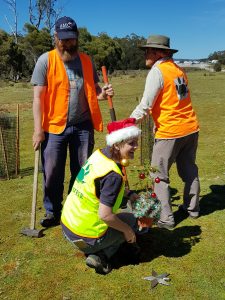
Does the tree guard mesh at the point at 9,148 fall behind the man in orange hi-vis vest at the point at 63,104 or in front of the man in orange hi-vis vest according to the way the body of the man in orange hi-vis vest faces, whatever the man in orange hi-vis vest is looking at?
behind

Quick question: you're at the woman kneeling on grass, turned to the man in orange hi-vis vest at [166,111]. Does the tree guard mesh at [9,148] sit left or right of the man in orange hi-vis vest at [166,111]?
left

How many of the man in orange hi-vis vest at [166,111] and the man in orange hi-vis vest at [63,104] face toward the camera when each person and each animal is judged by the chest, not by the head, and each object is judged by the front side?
1

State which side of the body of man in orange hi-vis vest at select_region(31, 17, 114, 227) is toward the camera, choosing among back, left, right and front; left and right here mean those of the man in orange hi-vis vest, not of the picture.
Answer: front

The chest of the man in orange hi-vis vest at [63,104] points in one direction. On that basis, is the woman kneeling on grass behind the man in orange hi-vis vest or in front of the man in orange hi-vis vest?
in front

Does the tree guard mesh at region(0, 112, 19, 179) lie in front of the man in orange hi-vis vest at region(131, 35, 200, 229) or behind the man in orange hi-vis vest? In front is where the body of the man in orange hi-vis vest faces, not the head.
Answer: in front

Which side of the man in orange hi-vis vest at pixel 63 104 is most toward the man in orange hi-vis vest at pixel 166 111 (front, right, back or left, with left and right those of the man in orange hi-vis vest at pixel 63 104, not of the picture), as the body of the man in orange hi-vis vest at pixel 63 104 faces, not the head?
left

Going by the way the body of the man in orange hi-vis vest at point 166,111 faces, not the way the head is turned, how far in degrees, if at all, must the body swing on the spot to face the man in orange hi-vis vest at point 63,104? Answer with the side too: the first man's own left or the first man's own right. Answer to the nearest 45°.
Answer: approximately 45° to the first man's own left

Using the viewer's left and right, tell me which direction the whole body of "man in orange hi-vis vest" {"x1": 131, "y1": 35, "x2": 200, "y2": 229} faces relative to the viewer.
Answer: facing away from the viewer and to the left of the viewer
